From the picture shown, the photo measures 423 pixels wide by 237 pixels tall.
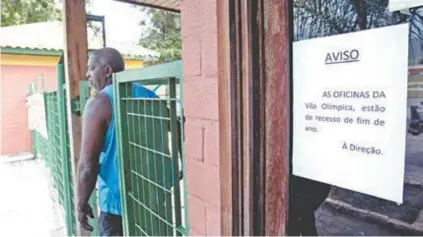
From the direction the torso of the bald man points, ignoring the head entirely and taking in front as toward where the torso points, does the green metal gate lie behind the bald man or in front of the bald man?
behind

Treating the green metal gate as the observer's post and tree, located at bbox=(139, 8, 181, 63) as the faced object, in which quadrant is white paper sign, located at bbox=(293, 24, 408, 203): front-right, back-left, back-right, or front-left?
back-right

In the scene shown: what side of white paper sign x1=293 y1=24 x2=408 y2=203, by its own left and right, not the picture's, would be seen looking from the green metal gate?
right

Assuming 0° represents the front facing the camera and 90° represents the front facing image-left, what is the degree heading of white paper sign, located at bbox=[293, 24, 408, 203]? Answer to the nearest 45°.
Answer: approximately 45°

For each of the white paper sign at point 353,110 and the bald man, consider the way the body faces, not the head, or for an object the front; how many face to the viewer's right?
0

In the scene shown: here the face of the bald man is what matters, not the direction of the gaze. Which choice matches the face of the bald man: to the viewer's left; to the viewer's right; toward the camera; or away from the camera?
to the viewer's left
